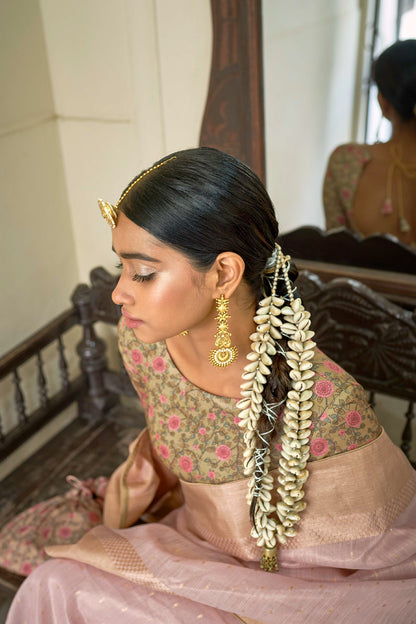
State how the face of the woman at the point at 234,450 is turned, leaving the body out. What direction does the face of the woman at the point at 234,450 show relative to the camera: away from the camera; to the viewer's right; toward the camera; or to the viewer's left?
to the viewer's left

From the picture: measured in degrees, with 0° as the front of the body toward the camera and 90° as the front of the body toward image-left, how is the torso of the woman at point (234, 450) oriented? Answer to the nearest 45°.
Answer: approximately 45°

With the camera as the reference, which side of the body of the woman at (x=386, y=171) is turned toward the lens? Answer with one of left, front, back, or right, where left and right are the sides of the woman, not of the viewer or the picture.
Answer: back
